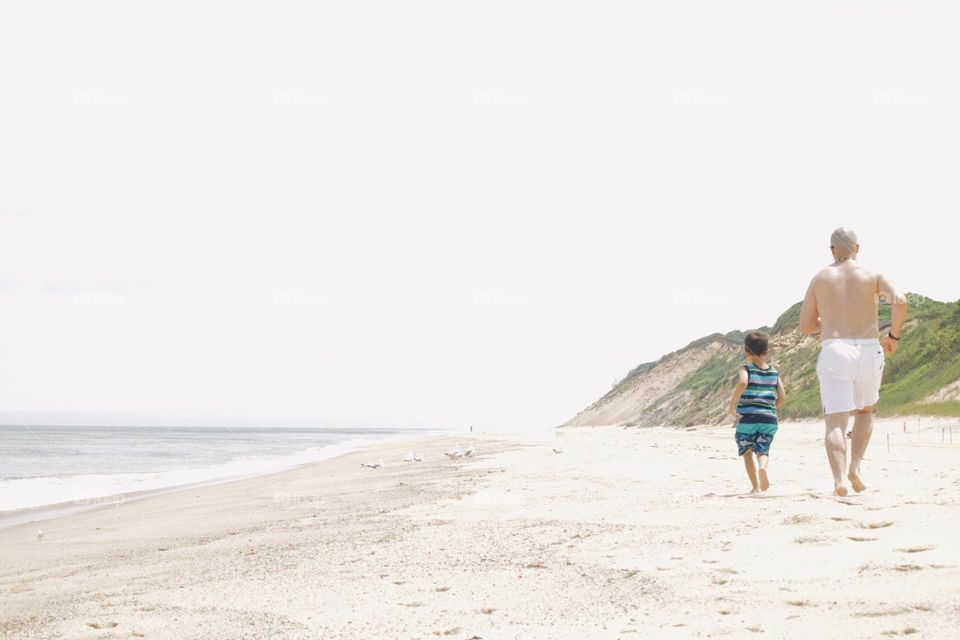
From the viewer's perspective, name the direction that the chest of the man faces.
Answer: away from the camera

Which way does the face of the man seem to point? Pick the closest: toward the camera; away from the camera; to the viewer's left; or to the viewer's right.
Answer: away from the camera

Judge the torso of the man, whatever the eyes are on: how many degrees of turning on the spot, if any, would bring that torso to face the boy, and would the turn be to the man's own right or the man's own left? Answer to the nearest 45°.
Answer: approximately 45° to the man's own left
